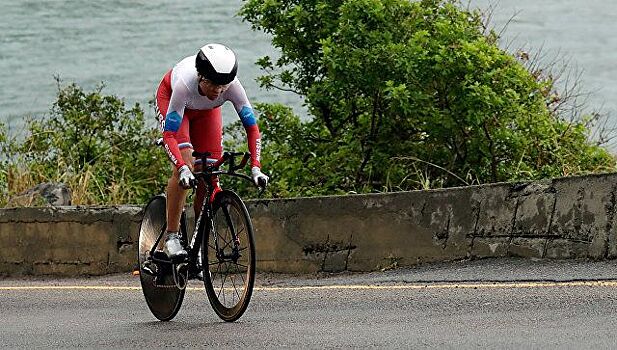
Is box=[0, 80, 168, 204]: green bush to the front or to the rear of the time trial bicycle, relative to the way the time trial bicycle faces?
to the rear

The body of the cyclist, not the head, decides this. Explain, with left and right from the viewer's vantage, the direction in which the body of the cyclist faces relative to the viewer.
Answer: facing the viewer and to the right of the viewer

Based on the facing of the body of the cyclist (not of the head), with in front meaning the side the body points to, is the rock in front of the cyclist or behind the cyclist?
behind

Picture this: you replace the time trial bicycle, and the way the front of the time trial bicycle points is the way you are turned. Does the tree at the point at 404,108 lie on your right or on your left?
on your left

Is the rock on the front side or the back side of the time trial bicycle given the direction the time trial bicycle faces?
on the back side

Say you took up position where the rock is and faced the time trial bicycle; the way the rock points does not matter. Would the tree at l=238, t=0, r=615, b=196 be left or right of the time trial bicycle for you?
left
